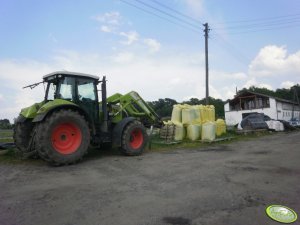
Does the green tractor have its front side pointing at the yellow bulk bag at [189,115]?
yes

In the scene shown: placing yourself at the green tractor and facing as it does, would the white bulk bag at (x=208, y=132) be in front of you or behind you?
in front

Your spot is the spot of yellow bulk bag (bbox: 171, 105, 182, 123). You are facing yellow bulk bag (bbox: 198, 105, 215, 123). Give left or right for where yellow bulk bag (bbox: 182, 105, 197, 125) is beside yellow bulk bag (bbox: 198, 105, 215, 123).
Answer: right

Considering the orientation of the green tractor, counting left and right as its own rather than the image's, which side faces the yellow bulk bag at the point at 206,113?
front

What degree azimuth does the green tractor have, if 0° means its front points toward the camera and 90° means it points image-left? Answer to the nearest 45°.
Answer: approximately 225°

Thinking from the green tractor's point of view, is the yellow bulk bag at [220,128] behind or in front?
in front
